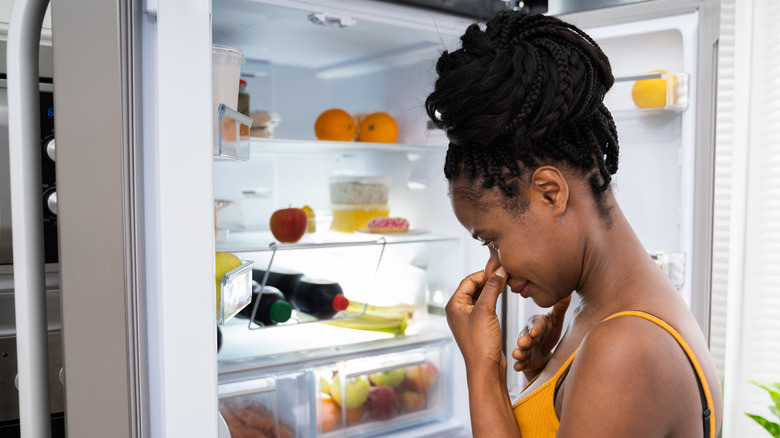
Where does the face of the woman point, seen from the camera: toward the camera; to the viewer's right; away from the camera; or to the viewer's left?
to the viewer's left

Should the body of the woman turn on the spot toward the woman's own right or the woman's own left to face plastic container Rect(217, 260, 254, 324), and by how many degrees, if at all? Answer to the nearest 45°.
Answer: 0° — they already face it

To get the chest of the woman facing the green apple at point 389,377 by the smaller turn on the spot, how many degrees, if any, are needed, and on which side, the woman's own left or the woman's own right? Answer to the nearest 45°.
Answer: approximately 45° to the woman's own right

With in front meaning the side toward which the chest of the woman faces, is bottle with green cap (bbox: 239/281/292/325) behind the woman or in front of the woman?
in front

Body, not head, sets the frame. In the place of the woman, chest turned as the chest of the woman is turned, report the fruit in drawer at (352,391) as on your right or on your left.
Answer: on your right

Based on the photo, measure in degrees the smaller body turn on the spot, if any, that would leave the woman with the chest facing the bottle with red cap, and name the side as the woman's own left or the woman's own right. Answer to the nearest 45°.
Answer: approximately 45° to the woman's own right

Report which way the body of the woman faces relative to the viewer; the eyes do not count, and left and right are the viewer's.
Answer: facing to the left of the viewer
